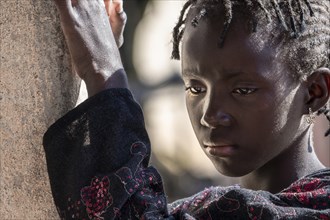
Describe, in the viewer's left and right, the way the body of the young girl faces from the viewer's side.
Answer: facing the viewer and to the left of the viewer

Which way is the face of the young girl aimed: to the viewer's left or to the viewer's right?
to the viewer's left
